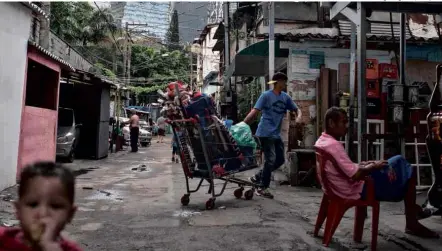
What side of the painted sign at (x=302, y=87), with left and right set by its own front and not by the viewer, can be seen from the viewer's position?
front

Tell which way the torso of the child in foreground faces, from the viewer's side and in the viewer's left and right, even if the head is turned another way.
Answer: facing the viewer
